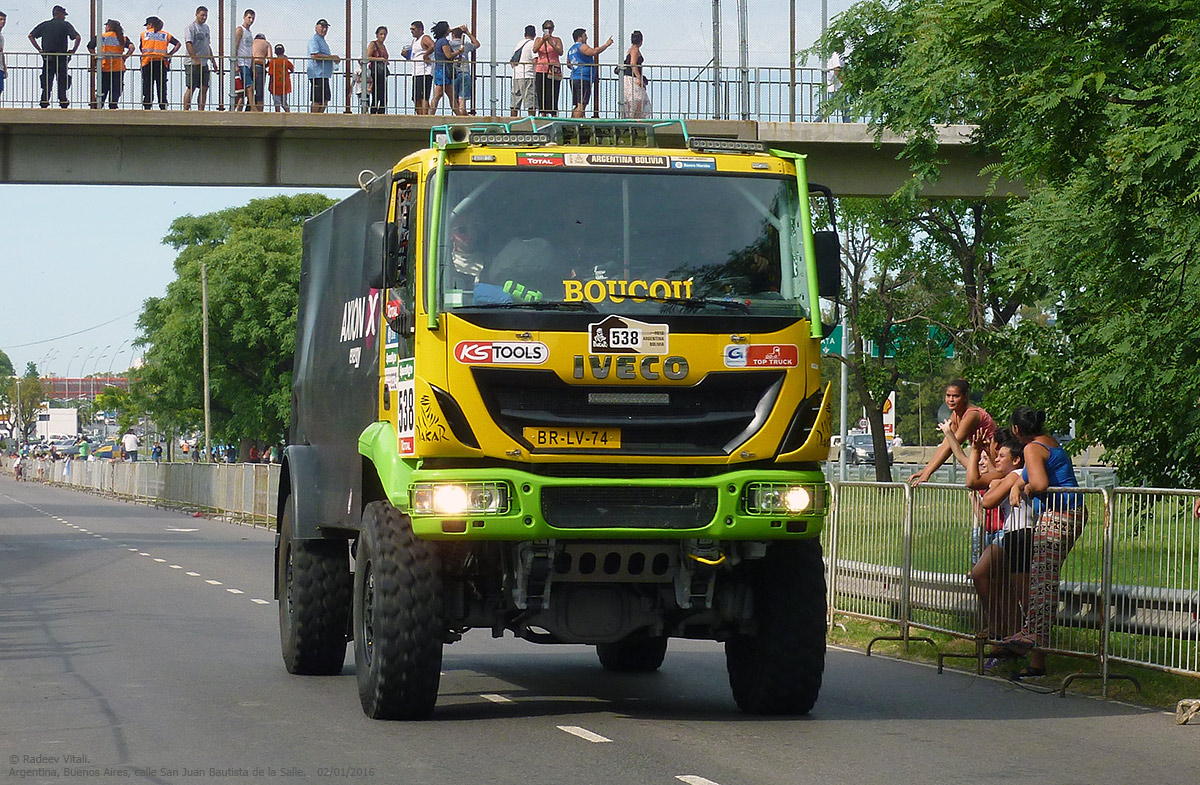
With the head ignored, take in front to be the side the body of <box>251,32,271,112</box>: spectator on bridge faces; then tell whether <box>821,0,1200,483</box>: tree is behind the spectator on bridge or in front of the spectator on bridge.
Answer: behind

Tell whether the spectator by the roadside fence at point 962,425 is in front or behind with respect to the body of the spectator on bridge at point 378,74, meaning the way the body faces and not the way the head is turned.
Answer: in front

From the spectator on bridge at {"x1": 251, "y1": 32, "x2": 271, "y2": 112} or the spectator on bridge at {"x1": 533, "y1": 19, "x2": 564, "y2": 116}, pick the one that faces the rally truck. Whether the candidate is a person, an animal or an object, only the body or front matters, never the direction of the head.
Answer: the spectator on bridge at {"x1": 533, "y1": 19, "x2": 564, "y2": 116}

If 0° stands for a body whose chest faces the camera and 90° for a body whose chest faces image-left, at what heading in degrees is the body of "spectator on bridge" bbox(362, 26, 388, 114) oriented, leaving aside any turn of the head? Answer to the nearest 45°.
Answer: approximately 315°

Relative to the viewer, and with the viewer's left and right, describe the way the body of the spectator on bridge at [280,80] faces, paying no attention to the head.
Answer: facing away from the viewer

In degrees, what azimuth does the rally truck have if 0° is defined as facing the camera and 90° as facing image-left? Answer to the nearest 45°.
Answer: approximately 0°

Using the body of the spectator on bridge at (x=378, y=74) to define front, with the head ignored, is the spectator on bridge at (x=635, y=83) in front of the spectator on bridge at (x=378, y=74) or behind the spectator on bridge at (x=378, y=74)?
in front
